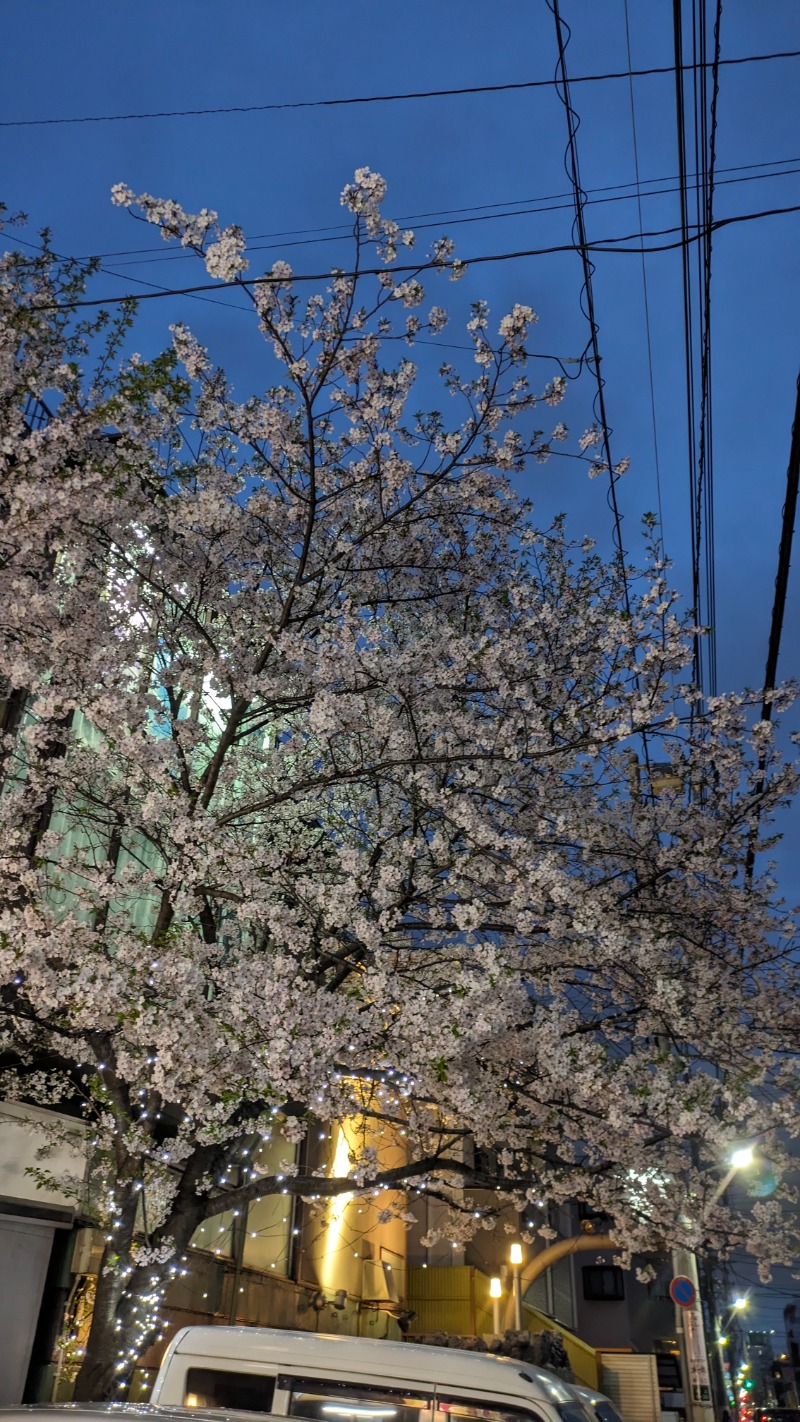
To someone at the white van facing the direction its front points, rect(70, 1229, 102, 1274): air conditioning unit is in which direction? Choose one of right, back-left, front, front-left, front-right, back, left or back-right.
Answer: back-left

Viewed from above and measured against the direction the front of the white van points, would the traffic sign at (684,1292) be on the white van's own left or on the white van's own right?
on the white van's own left

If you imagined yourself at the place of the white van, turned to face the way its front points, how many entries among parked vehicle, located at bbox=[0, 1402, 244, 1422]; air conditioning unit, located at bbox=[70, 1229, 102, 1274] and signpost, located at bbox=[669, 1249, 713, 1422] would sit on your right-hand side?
1

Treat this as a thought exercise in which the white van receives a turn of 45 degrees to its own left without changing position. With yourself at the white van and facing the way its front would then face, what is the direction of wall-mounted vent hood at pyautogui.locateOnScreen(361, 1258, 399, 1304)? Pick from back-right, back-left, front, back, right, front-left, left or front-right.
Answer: front-left

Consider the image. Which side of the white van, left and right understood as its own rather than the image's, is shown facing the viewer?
right

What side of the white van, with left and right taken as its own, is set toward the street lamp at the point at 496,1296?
left

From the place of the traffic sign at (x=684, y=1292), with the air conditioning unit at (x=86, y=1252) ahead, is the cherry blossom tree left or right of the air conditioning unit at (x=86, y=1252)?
left

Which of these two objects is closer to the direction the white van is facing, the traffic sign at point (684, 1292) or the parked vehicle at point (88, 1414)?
the traffic sign
